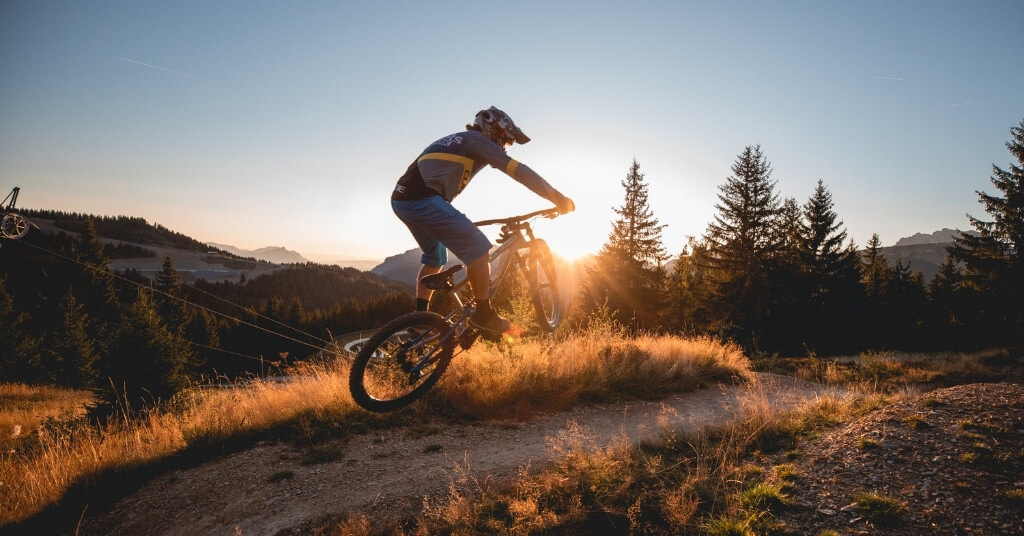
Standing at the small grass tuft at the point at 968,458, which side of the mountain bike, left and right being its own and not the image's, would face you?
right

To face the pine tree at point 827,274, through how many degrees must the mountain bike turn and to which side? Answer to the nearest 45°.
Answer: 0° — it already faces it

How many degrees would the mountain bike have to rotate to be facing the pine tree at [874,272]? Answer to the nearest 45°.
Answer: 0° — it already faces it

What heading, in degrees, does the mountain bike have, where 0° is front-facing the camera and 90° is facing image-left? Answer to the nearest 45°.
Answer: approximately 225°

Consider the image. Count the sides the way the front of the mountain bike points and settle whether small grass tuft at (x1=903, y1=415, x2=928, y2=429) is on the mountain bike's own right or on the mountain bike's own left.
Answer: on the mountain bike's own right

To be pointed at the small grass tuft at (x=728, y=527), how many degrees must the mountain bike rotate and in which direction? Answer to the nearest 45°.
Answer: approximately 90° to its right

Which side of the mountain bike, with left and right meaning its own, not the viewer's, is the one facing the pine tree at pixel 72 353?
left

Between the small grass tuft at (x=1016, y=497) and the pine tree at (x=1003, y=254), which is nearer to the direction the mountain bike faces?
the pine tree
